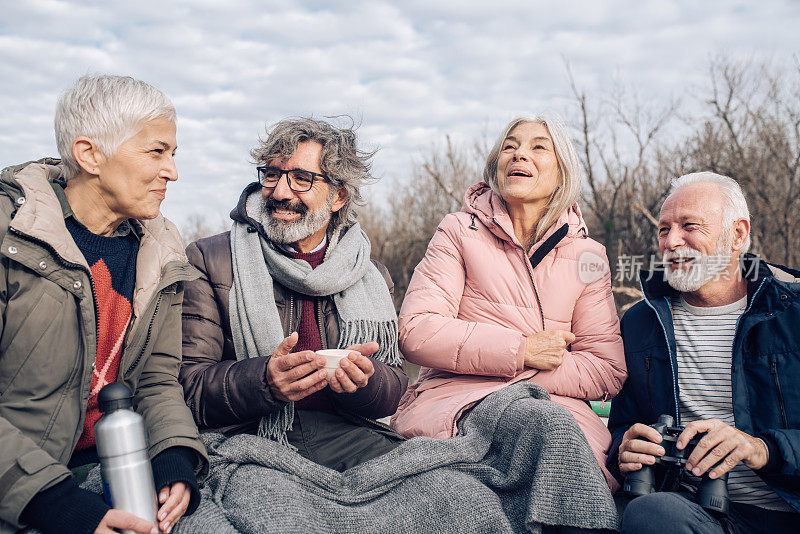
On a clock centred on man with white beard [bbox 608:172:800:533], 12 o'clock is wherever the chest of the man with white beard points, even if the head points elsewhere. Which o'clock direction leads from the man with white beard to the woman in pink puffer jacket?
The woman in pink puffer jacket is roughly at 2 o'clock from the man with white beard.

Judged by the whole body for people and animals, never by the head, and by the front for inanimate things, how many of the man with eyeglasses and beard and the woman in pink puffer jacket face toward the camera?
2

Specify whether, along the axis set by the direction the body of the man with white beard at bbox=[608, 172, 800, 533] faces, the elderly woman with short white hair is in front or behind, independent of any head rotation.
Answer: in front

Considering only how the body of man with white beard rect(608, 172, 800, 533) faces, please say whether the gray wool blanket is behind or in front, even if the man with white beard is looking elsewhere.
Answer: in front

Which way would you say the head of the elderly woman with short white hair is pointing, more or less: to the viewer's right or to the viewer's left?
to the viewer's right

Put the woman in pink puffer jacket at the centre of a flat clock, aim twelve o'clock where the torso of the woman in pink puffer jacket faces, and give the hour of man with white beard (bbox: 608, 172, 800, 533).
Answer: The man with white beard is roughly at 10 o'clock from the woman in pink puffer jacket.

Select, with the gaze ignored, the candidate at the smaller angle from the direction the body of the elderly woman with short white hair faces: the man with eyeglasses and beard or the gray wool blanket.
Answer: the gray wool blanket

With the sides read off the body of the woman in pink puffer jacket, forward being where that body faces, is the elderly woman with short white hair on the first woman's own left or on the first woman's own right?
on the first woman's own right

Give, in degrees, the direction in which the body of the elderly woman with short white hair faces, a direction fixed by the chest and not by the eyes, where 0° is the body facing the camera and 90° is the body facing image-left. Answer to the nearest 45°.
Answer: approximately 315°

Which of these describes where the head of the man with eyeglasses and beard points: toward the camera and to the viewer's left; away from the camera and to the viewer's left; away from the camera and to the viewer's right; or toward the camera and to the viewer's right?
toward the camera and to the viewer's left

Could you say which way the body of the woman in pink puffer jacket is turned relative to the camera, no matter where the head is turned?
toward the camera
